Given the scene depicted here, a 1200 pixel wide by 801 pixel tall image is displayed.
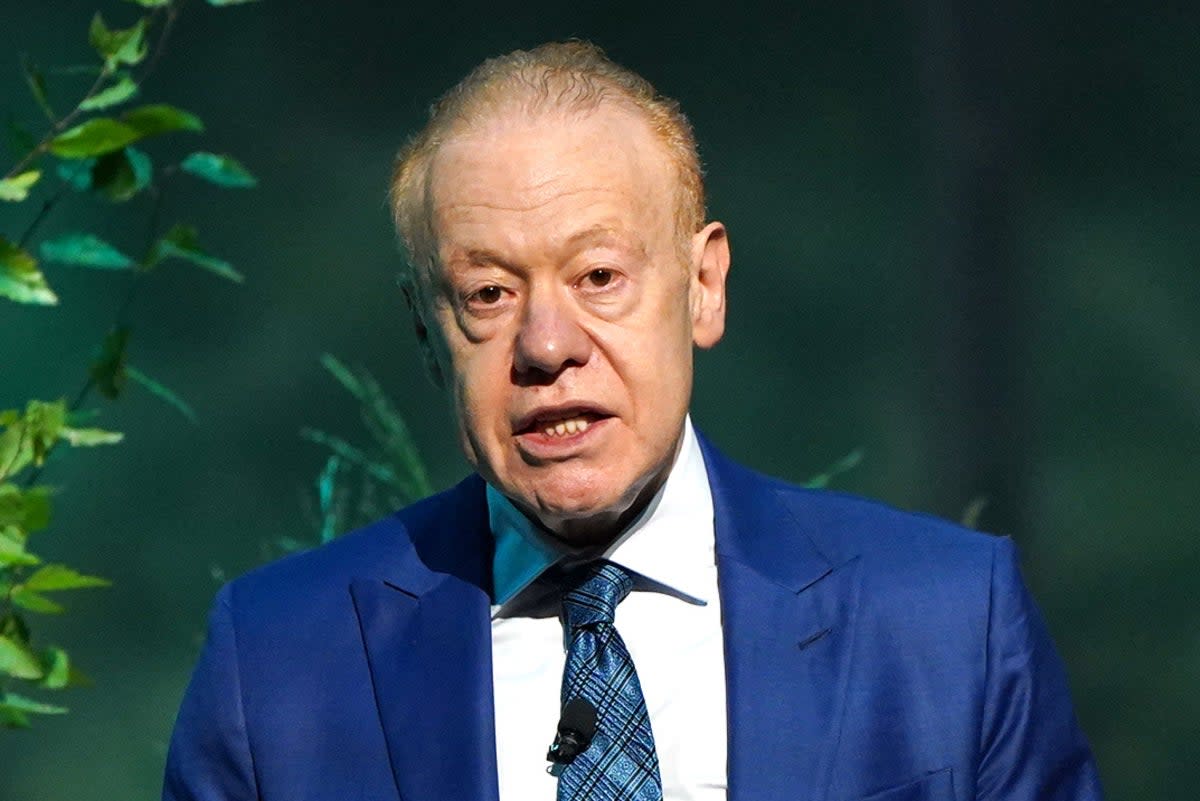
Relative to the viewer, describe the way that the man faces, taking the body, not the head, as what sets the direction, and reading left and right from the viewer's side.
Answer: facing the viewer

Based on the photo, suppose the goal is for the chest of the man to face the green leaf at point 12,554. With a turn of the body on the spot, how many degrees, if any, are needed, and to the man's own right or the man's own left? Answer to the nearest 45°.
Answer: approximately 90° to the man's own right

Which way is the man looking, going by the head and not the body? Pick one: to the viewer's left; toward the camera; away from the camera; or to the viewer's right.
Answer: toward the camera

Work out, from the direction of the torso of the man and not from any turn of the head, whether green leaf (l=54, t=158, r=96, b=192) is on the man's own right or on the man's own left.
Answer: on the man's own right

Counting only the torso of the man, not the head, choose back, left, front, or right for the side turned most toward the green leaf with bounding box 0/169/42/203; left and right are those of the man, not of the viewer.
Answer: right

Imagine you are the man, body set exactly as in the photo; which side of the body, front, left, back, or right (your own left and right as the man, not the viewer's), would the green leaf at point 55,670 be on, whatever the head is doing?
right

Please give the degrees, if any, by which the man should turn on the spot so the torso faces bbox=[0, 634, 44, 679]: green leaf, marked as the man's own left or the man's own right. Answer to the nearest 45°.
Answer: approximately 90° to the man's own right
